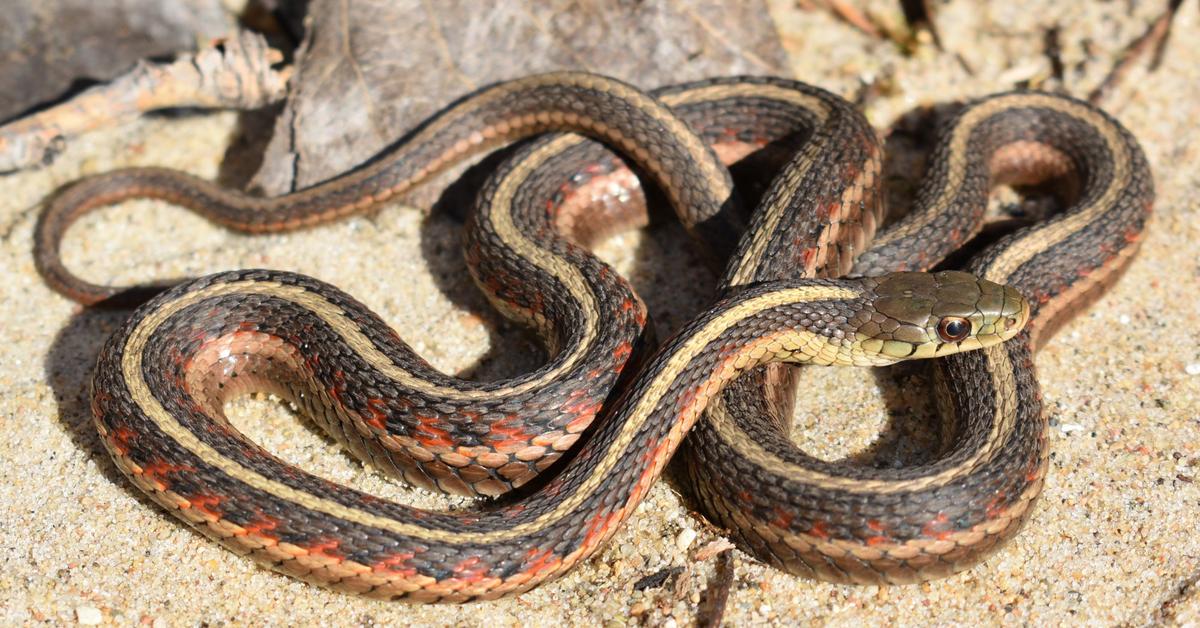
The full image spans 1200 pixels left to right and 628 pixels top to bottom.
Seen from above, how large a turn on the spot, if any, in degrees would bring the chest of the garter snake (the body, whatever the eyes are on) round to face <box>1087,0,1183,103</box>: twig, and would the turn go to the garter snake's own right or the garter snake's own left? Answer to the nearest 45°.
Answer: approximately 45° to the garter snake's own left

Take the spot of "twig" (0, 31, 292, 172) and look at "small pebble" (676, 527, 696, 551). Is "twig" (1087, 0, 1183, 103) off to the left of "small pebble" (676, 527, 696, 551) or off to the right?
left

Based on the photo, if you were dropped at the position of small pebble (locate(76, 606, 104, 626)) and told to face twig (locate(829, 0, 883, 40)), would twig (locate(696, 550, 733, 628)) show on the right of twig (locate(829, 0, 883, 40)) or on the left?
right

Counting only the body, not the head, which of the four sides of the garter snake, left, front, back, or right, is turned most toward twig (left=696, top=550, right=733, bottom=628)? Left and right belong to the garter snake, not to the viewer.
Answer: right

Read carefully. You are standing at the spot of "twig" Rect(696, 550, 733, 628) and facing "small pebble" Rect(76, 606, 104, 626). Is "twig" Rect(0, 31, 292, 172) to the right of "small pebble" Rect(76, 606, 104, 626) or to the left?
right

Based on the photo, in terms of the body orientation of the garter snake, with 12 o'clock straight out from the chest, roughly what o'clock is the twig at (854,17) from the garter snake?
The twig is roughly at 10 o'clock from the garter snake.

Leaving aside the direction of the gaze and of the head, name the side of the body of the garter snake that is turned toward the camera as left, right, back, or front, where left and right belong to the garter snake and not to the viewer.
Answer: right

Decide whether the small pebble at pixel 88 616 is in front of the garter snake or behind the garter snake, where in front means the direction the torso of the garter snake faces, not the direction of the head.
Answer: behind

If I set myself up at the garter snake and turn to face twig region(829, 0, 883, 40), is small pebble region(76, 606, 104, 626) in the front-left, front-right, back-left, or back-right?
back-left
